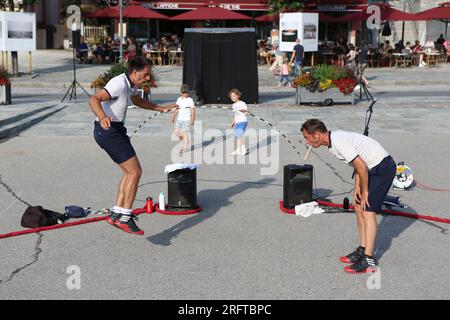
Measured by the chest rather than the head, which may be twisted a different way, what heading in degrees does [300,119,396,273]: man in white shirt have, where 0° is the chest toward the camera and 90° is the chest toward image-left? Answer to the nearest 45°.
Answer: approximately 90°

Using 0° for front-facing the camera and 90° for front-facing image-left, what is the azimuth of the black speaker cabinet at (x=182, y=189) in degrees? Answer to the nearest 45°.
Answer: approximately 0°

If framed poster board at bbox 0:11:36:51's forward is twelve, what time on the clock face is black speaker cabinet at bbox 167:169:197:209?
The black speaker cabinet is roughly at 12 o'clock from the framed poster board.

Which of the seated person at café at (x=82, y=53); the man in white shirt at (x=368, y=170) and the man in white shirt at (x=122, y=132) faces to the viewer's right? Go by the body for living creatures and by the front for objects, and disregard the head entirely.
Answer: the man in white shirt at (x=122, y=132)

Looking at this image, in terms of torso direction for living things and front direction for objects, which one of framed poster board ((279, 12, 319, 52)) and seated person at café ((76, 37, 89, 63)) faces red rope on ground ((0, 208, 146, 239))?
the framed poster board

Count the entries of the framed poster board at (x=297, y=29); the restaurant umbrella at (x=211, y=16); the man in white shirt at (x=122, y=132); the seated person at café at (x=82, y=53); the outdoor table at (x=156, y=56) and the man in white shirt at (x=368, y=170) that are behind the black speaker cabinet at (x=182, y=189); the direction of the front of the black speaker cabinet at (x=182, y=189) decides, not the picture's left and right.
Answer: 4

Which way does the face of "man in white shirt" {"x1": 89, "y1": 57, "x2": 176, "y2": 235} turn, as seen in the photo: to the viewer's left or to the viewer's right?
to the viewer's right

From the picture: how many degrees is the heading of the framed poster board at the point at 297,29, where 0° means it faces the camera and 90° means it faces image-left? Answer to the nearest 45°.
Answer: approximately 0°
